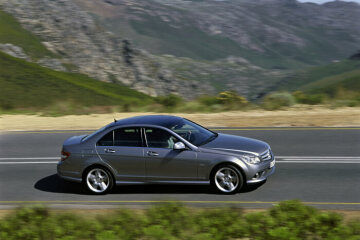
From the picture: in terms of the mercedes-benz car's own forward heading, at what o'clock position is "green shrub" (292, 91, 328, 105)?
The green shrub is roughly at 10 o'clock from the mercedes-benz car.

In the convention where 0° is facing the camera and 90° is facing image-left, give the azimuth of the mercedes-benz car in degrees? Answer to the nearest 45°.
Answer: approximately 270°

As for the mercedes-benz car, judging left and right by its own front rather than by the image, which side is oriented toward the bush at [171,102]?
left

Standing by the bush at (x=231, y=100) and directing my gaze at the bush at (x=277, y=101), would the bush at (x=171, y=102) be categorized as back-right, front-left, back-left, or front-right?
back-right

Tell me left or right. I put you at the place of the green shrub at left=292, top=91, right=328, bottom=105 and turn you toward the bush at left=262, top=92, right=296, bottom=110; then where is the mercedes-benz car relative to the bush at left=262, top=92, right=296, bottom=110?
left

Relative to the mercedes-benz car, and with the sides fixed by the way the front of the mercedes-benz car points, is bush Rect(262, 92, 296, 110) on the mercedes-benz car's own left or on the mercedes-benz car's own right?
on the mercedes-benz car's own left
